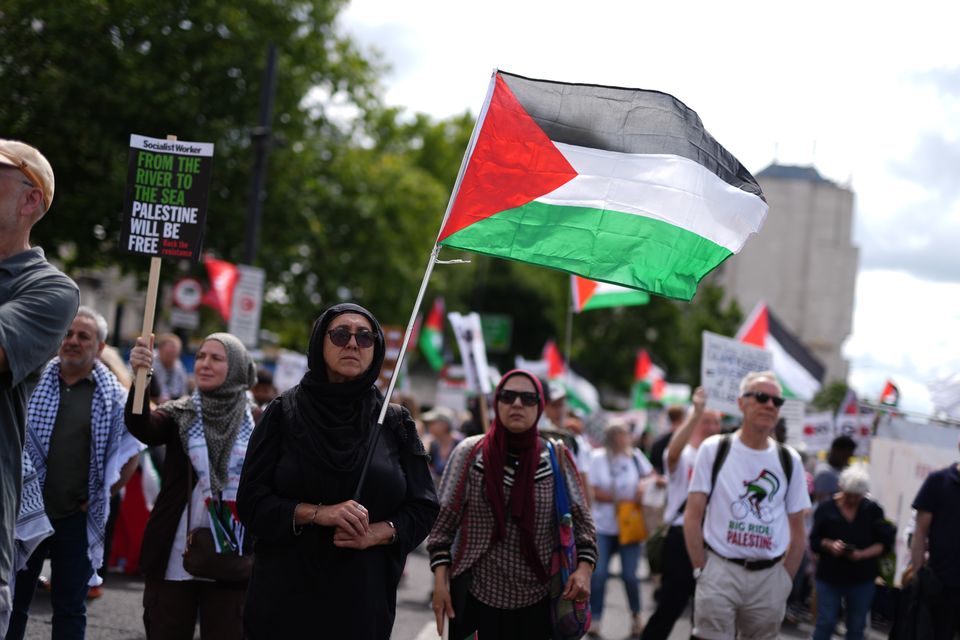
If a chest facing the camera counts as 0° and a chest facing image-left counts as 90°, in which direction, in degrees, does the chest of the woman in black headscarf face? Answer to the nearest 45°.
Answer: approximately 0°

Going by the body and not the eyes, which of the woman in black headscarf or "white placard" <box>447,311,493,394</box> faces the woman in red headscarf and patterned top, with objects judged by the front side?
the white placard

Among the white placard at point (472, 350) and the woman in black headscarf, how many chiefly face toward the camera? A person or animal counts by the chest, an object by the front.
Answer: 2

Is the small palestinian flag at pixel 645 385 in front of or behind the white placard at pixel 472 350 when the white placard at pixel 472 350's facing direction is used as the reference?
behind

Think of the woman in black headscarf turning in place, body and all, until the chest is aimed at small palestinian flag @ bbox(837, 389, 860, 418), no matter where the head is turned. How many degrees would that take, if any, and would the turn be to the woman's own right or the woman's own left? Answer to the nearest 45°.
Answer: approximately 135° to the woman's own left

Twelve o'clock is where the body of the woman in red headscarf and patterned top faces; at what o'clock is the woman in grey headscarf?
The woman in grey headscarf is roughly at 3 o'clock from the woman in red headscarf and patterned top.

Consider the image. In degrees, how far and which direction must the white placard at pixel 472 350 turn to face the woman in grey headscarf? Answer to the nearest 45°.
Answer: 0° — it already faces them

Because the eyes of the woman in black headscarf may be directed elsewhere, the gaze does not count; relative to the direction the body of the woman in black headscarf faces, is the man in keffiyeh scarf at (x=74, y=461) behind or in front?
behind

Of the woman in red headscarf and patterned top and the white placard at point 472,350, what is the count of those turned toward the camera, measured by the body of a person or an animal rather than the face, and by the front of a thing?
2

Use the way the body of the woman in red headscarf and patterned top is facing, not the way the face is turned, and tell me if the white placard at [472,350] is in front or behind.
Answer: behind
